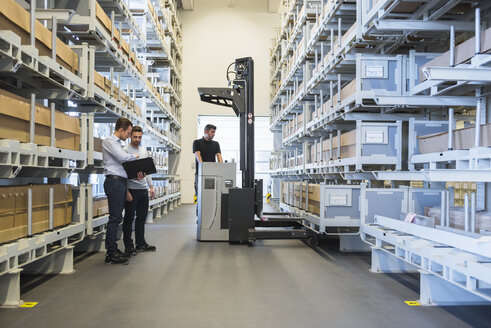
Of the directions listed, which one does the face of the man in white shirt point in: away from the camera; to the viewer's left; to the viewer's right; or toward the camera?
to the viewer's right

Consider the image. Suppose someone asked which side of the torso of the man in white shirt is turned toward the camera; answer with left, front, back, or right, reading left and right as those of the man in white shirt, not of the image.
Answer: right

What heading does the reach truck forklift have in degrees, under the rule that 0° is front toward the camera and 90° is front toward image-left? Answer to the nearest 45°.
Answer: approximately 270°

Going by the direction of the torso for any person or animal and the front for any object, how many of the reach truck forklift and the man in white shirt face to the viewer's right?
2

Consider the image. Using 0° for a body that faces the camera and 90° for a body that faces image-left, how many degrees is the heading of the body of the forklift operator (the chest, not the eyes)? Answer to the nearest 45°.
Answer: approximately 315°

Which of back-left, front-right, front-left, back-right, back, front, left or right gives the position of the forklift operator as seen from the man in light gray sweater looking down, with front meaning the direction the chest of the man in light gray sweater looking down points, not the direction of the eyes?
left

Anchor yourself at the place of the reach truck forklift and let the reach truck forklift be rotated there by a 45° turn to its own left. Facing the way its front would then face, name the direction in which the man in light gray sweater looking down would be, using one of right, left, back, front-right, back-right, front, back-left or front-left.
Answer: back

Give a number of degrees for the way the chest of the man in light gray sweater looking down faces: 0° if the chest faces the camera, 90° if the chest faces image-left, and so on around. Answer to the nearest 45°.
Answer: approximately 315°
